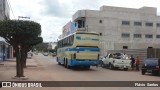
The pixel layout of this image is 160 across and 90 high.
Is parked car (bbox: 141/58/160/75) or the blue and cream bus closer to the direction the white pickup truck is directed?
the blue and cream bus

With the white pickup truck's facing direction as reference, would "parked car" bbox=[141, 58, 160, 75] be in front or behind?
behind
